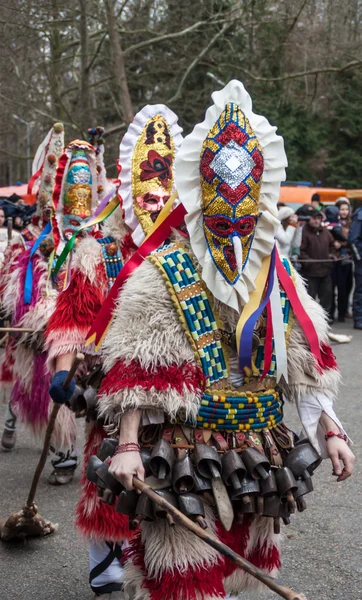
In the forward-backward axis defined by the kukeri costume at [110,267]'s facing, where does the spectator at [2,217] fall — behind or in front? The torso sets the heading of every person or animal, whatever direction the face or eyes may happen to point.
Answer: behind

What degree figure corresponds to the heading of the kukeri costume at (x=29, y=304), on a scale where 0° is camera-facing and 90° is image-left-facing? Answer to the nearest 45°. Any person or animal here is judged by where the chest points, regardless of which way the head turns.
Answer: approximately 315°

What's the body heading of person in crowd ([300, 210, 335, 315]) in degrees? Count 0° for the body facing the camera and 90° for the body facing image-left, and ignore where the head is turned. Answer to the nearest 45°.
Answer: approximately 0°

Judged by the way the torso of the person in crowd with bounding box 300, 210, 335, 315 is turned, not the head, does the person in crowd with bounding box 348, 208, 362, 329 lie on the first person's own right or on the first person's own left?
on the first person's own left

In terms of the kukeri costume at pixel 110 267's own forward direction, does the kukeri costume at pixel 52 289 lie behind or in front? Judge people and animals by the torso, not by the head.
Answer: behind
